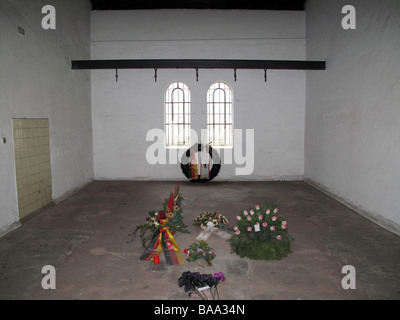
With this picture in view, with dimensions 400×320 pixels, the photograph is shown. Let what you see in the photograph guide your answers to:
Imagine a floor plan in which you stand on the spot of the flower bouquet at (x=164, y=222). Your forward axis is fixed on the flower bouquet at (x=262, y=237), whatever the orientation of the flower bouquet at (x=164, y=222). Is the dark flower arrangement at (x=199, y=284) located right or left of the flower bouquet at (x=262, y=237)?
right

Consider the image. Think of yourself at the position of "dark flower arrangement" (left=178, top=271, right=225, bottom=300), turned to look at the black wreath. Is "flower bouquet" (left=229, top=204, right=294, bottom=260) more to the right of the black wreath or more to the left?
right

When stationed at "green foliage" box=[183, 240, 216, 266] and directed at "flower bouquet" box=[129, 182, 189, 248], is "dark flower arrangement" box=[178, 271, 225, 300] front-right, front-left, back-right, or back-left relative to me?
back-left

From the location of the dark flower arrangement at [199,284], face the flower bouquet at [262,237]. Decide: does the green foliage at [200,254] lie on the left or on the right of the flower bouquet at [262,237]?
left

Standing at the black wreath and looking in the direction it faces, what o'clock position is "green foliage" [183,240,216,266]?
The green foliage is roughly at 12 o'clock from the black wreath.

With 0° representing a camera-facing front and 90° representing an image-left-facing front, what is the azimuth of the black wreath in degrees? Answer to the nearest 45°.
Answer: approximately 0°

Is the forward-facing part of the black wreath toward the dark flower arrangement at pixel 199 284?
yes

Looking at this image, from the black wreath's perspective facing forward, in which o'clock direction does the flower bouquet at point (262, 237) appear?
The flower bouquet is roughly at 12 o'clock from the black wreath.

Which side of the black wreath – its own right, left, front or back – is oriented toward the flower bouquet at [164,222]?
front
